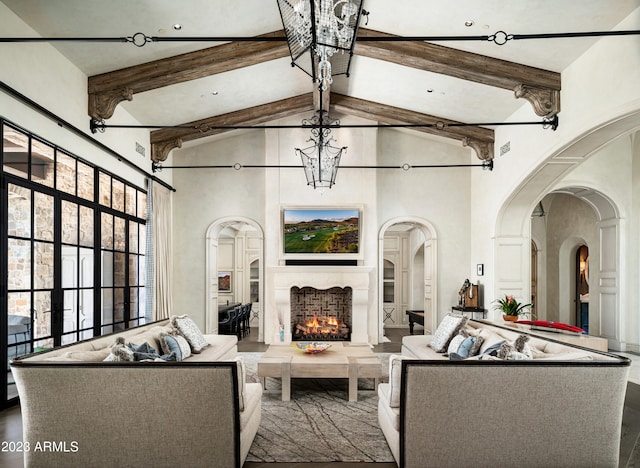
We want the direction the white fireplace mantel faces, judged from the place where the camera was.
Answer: facing the viewer

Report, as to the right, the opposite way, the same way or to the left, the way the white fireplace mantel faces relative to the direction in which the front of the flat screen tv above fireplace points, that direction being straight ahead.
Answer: the same way

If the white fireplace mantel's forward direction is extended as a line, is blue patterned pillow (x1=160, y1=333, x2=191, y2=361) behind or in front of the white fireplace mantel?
in front

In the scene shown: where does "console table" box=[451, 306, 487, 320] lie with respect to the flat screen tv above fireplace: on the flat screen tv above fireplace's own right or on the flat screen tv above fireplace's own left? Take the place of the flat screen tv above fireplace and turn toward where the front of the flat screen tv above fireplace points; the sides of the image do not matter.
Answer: on the flat screen tv above fireplace's own left

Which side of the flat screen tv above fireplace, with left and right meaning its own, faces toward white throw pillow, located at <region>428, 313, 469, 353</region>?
front

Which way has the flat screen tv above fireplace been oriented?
toward the camera

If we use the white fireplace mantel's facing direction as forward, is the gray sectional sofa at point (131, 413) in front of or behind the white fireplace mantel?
in front
